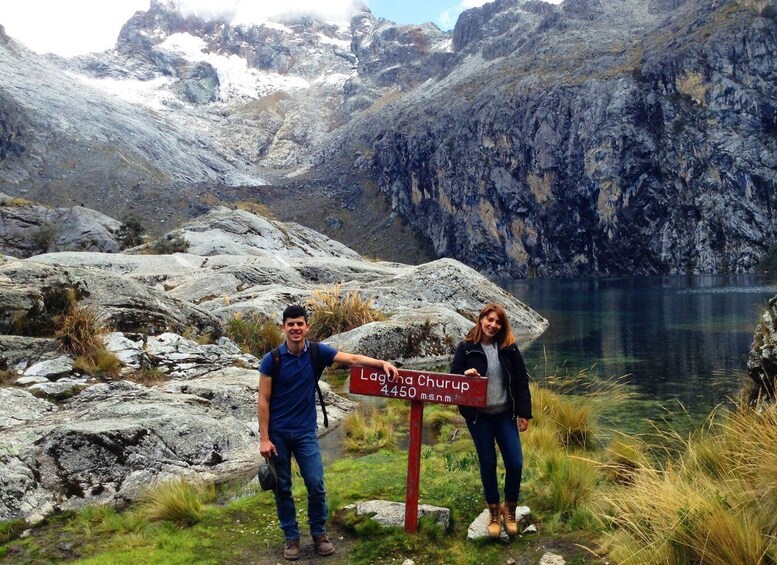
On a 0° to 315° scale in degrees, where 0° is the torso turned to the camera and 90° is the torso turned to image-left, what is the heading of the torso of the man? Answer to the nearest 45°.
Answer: approximately 0°

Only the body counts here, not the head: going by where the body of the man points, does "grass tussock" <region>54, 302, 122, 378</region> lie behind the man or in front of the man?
behind

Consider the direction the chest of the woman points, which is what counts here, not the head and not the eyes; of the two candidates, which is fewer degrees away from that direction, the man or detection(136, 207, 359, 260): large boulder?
the man

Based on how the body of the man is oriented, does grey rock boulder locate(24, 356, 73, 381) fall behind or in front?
behind

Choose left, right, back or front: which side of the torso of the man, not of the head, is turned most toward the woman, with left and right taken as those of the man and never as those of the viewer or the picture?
left

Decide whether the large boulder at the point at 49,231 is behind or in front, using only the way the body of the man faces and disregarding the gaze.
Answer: behind

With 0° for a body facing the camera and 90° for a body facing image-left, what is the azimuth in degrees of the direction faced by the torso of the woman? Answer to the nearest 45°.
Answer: approximately 0°

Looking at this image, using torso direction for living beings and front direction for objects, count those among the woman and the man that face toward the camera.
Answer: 2

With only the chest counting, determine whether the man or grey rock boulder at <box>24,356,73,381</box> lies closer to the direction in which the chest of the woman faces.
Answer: the man

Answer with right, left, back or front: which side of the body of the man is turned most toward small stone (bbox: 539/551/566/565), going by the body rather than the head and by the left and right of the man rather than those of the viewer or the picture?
left
